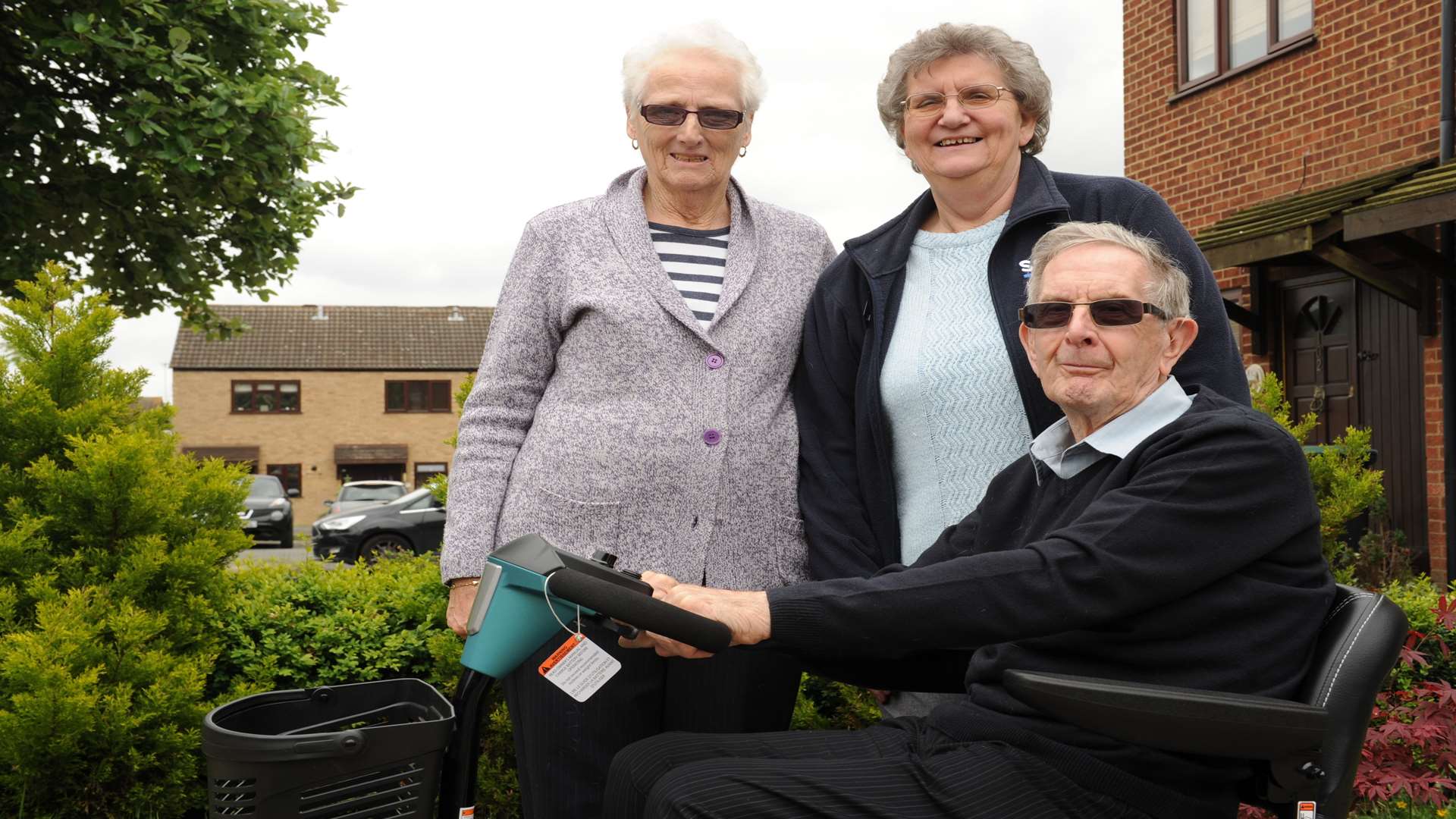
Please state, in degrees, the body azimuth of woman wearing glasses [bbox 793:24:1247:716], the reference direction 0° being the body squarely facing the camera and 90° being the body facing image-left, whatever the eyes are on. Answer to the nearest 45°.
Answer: approximately 0°

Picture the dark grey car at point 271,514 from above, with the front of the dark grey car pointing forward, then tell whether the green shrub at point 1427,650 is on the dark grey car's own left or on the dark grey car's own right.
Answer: on the dark grey car's own left

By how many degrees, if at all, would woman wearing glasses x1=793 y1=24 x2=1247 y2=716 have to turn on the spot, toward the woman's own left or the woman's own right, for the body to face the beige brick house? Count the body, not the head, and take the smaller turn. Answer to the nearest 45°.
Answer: approximately 135° to the woman's own right

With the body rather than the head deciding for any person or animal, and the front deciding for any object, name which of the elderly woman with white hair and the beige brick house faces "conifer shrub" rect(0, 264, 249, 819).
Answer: the beige brick house

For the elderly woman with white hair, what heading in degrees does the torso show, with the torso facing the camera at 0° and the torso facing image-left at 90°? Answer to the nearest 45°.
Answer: approximately 0°

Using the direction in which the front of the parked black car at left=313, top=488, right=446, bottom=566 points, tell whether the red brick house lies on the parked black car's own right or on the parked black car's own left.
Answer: on the parked black car's own left
